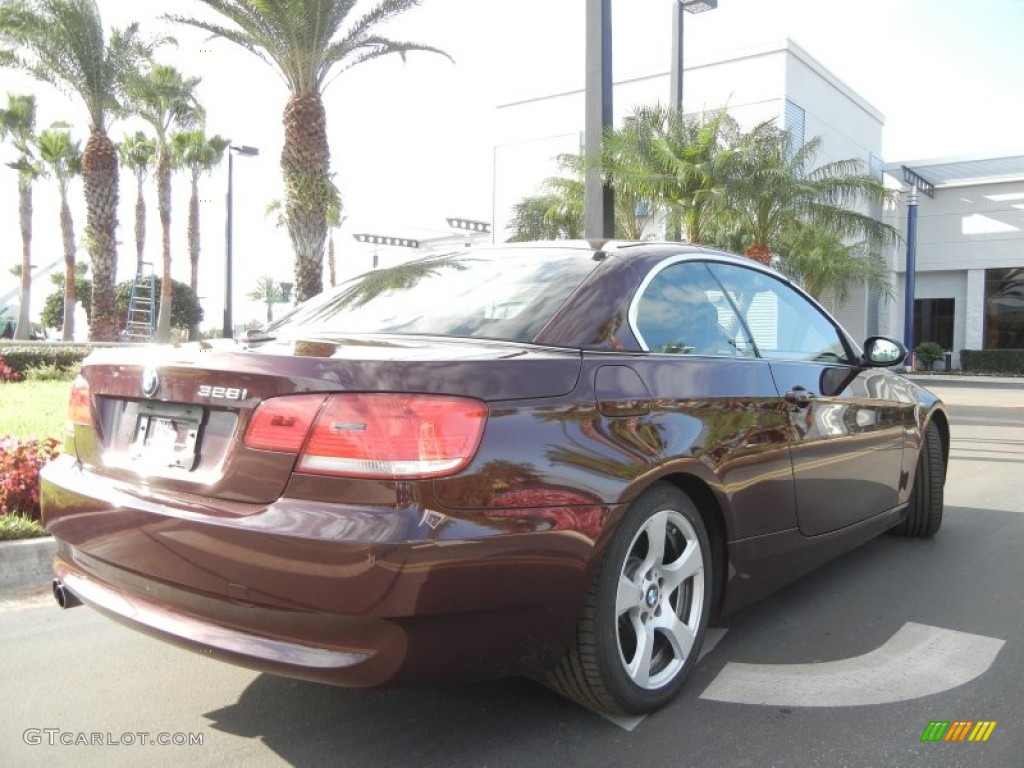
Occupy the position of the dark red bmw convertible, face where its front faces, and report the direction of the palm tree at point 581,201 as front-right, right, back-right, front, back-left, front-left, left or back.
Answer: front-left

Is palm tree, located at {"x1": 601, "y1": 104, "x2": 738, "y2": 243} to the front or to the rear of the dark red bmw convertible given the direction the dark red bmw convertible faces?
to the front

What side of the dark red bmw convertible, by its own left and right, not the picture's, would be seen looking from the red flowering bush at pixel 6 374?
left

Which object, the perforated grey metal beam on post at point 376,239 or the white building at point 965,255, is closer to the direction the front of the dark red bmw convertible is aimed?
the white building

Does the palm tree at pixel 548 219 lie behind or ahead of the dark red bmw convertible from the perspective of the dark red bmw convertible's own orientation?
ahead

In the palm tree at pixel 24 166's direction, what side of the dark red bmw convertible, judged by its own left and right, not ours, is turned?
left

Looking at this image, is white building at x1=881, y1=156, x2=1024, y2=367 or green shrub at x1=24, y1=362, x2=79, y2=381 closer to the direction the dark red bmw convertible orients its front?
the white building

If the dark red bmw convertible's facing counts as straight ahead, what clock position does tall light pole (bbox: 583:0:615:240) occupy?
The tall light pole is roughly at 11 o'clock from the dark red bmw convertible.

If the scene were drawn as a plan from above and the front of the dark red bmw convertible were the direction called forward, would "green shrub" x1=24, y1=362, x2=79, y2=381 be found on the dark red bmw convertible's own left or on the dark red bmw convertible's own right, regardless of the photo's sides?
on the dark red bmw convertible's own left

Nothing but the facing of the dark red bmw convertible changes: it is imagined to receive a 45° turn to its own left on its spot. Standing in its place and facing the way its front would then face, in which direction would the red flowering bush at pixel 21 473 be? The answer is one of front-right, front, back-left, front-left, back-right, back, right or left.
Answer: front-left

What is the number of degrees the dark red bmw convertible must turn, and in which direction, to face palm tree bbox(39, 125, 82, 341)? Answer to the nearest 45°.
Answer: approximately 90° to its left

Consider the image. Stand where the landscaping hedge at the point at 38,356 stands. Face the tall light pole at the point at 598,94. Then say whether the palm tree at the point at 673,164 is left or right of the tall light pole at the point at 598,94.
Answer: left

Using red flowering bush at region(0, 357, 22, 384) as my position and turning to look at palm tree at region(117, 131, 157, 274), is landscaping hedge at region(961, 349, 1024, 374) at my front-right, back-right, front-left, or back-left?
front-right

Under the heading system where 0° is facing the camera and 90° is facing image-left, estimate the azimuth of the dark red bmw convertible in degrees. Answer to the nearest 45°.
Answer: approximately 225°

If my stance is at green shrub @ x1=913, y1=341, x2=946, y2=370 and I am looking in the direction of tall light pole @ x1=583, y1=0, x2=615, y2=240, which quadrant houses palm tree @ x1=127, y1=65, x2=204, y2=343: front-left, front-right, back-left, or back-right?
front-right

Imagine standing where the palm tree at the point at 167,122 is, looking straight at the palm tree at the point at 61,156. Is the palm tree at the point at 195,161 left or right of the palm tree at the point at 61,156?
right

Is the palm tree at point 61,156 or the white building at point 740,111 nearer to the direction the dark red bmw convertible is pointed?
the white building
